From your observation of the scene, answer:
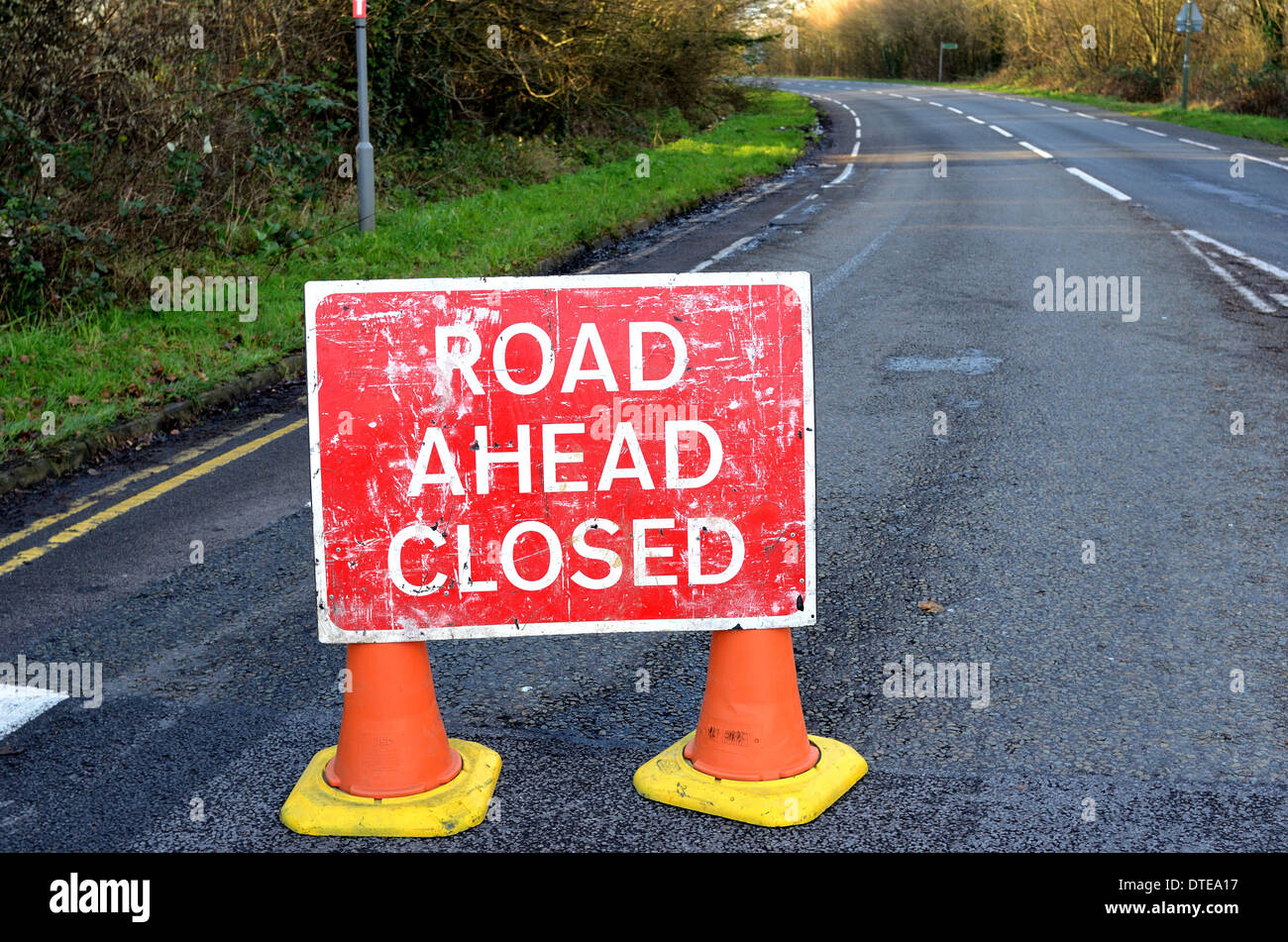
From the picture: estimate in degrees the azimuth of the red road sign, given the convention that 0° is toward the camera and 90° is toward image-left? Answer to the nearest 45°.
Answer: approximately 0°

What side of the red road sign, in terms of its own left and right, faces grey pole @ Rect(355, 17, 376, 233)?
back
